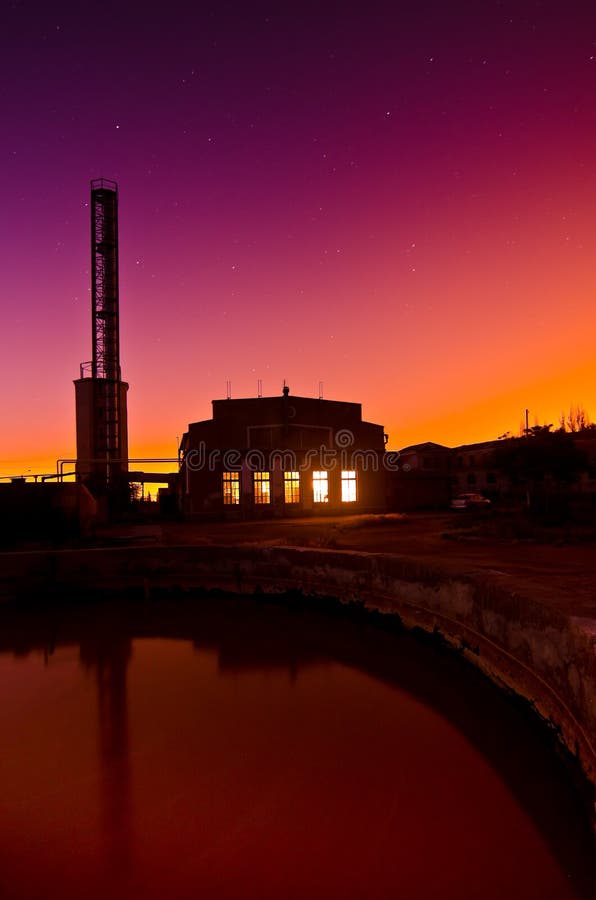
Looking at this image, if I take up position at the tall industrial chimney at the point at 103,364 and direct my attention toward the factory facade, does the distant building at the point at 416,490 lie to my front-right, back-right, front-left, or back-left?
front-left

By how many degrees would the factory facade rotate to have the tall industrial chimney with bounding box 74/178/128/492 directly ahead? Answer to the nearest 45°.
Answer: approximately 135° to its right

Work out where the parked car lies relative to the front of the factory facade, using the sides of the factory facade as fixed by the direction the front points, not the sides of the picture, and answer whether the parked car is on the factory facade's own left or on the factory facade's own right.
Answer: on the factory facade's own left

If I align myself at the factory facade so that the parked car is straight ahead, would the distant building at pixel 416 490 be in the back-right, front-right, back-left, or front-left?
front-left

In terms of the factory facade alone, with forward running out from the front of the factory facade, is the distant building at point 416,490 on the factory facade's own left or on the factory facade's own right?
on the factory facade's own left

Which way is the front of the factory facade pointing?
toward the camera
